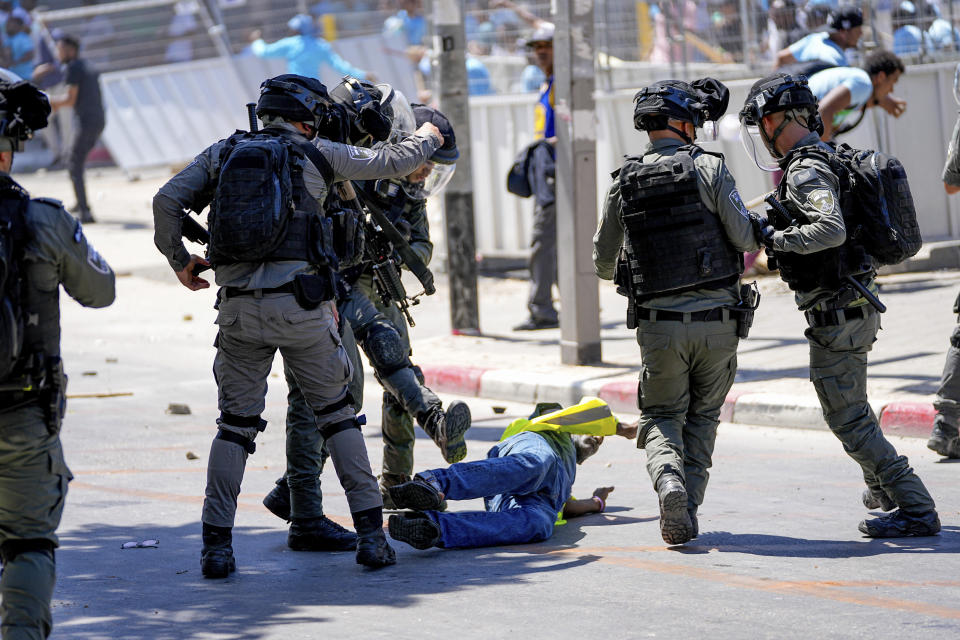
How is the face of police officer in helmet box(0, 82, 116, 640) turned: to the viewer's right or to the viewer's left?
to the viewer's right

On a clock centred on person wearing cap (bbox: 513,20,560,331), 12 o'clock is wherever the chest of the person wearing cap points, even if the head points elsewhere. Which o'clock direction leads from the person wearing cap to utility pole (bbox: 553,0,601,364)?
The utility pole is roughly at 10 o'clock from the person wearing cap.

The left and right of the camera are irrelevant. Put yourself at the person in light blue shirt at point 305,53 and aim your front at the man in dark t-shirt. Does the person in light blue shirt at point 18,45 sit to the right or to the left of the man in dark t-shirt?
right

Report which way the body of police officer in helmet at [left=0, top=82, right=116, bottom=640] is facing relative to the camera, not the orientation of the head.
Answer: away from the camera

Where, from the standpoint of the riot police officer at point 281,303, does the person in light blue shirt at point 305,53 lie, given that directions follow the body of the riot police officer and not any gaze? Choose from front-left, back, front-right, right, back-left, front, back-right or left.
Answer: front-left

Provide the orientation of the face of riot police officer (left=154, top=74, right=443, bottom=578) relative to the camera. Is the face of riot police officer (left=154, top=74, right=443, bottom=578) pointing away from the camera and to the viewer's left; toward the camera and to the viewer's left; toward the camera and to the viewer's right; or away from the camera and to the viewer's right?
away from the camera and to the viewer's right

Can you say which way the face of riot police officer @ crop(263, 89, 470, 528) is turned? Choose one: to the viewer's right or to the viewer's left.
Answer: to the viewer's right

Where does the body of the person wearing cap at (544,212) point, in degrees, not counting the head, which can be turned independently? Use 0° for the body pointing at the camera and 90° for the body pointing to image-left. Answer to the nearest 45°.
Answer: approximately 45°

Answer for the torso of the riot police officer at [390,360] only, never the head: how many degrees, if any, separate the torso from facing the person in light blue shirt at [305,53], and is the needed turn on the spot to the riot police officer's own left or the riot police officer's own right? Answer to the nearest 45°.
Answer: approximately 135° to the riot police officer's own left

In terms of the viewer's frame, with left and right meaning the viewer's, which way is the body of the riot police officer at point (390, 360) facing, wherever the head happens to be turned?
facing the viewer and to the right of the viewer

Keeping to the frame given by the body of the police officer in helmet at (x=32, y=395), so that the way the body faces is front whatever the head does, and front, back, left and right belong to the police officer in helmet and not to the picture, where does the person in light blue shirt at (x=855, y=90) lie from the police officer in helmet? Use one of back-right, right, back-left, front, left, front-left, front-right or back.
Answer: front-right

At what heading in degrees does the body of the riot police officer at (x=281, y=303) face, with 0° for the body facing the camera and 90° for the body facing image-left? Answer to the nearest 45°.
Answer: approximately 225°

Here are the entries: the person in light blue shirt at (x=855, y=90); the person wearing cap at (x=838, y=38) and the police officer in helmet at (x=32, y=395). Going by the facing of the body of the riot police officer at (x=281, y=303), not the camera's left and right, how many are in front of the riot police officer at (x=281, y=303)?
2

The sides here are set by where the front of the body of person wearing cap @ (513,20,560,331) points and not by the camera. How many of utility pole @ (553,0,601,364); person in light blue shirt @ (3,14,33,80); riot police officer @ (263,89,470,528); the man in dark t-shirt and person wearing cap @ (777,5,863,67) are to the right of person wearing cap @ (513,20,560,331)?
2

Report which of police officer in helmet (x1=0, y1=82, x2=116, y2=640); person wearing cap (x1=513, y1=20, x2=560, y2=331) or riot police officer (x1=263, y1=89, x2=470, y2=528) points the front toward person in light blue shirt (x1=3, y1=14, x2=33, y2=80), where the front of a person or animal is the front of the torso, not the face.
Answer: the police officer in helmet
